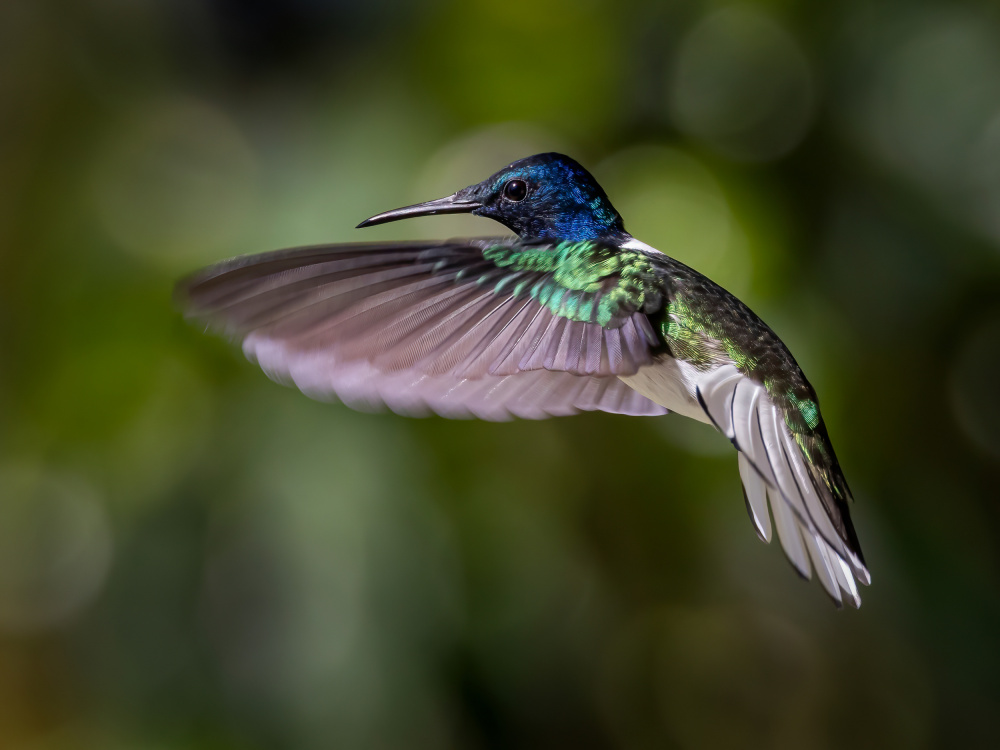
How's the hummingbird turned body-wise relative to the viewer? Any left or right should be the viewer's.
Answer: facing to the left of the viewer
